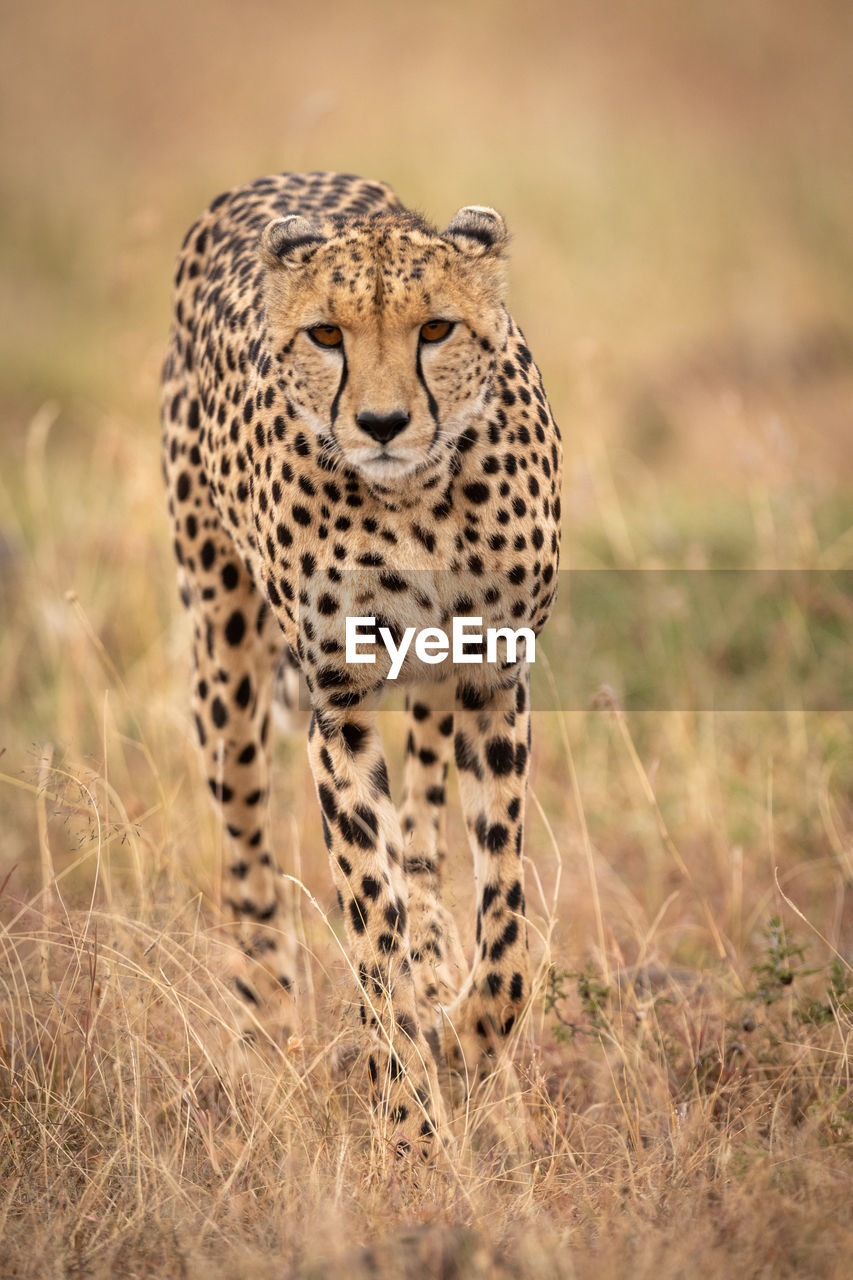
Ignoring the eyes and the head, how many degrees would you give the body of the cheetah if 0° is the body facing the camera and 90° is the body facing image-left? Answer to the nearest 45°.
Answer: approximately 0°
